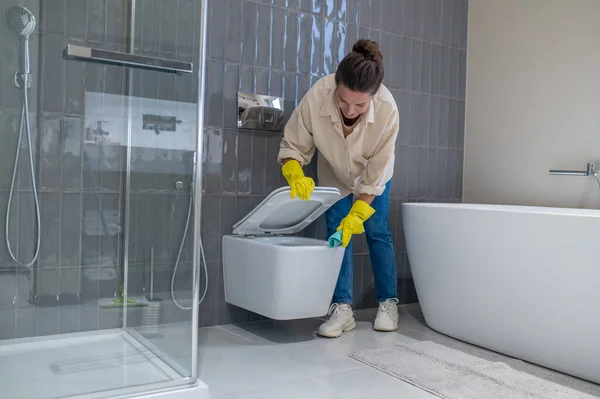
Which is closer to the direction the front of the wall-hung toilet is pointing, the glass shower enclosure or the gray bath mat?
the gray bath mat

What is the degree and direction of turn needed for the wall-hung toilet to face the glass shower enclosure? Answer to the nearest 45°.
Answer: approximately 90° to its right

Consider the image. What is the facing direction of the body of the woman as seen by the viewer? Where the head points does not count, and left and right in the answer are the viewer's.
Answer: facing the viewer and to the left of the viewer

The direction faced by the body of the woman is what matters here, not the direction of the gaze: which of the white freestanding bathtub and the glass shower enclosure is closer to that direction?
the glass shower enclosure

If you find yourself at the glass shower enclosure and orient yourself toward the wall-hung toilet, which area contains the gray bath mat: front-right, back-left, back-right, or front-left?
front-right

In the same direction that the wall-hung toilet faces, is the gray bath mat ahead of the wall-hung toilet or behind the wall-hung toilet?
ahead

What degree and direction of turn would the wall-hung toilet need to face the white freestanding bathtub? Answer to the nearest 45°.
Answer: approximately 45° to its left
